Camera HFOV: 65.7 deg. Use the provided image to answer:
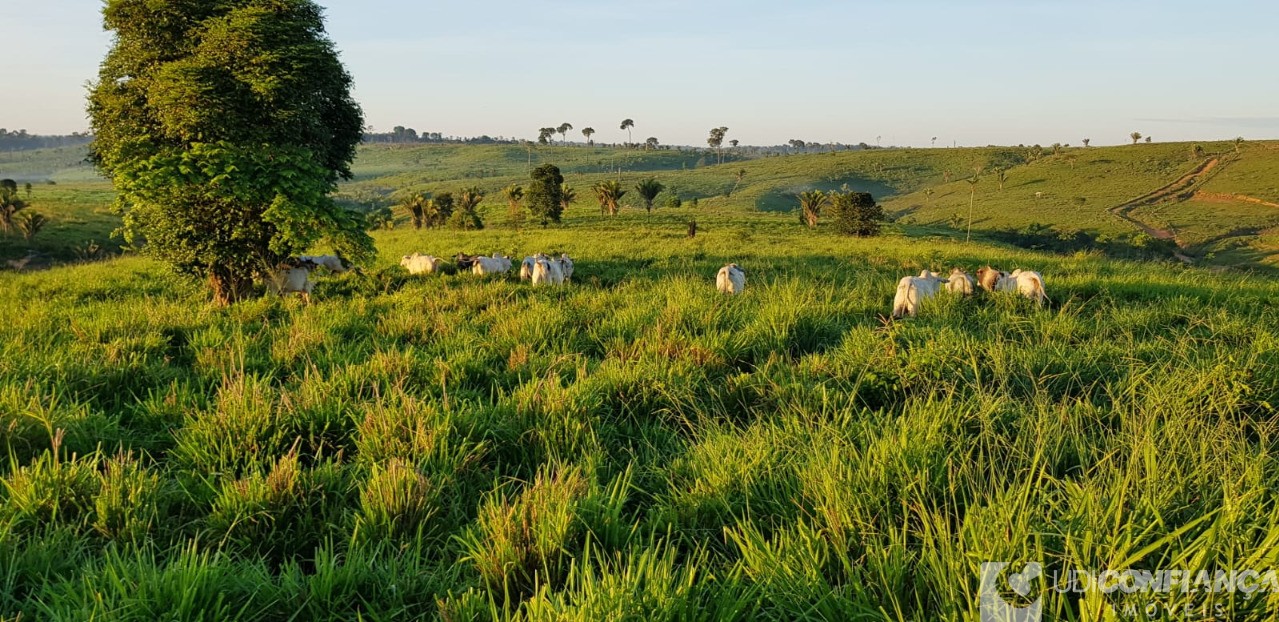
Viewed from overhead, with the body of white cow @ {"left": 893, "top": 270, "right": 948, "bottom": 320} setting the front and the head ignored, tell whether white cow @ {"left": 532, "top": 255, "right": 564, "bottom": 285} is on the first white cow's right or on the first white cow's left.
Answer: on the first white cow's left

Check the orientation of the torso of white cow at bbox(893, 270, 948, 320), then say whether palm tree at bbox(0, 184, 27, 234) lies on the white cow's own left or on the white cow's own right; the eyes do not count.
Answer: on the white cow's own left

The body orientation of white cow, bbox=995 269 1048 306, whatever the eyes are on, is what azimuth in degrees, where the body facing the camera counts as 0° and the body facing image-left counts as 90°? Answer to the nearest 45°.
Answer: approximately 135°

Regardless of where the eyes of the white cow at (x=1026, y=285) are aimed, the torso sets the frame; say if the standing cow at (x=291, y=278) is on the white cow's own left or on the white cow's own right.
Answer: on the white cow's own left

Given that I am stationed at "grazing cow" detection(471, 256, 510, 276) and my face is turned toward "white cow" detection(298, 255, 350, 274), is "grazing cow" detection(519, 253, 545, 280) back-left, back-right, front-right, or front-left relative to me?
back-left

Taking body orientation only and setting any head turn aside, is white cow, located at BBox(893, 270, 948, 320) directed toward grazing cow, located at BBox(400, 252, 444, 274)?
no

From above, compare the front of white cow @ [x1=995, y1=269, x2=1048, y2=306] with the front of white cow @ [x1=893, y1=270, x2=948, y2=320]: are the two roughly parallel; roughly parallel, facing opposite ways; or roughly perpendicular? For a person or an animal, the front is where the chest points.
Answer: roughly perpendicular

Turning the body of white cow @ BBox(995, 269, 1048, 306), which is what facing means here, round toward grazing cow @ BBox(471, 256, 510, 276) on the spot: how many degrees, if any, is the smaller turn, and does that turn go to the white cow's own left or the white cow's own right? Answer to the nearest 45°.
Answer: approximately 45° to the white cow's own left

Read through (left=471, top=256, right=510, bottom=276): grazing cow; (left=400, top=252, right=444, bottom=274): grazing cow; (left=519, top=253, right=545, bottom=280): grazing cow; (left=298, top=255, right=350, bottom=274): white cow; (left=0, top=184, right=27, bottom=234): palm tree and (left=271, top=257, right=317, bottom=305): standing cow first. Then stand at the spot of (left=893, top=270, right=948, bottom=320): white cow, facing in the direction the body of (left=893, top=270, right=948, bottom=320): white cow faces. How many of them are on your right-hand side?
0

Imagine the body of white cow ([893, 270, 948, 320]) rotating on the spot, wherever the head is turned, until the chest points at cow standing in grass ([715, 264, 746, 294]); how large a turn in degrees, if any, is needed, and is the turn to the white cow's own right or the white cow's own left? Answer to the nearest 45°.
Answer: approximately 90° to the white cow's own left

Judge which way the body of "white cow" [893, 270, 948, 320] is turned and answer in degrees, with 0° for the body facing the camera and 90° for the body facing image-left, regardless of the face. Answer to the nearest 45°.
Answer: approximately 225°

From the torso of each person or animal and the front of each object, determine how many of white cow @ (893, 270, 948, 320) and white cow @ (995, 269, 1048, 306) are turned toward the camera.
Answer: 0
